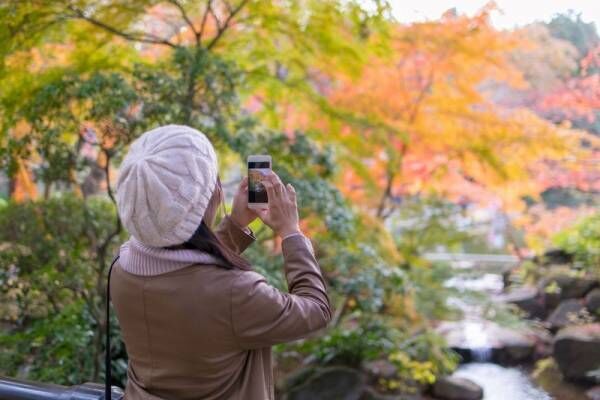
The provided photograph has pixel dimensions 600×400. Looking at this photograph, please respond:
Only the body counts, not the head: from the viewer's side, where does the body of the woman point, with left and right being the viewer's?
facing away from the viewer and to the right of the viewer

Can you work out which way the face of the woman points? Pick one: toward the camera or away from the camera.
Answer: away from the camera

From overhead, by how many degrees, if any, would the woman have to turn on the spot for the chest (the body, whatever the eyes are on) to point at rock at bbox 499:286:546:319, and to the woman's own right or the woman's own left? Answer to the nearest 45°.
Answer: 0° — they already face it

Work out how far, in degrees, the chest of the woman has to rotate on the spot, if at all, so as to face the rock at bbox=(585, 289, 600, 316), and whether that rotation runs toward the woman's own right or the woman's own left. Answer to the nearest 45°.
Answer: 0° — they already face it

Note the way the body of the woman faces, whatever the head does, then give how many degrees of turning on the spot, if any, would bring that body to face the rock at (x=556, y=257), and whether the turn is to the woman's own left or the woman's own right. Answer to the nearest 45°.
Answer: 0° — they already face it

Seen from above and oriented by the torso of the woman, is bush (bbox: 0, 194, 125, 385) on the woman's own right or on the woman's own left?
on the woman's own left

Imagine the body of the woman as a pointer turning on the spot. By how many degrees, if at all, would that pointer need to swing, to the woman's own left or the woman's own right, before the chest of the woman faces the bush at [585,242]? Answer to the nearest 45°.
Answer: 0° — they already face it
